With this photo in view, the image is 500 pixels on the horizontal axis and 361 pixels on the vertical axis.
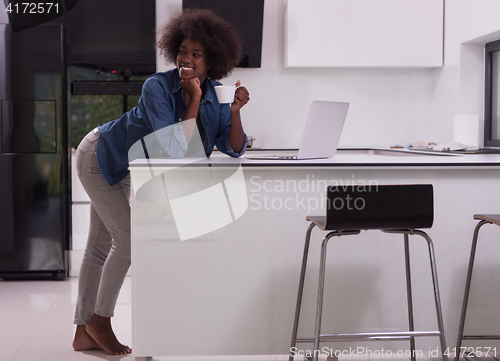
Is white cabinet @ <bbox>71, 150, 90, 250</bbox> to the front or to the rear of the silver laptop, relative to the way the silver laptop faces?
to the front

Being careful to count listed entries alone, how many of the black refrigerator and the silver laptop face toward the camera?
1

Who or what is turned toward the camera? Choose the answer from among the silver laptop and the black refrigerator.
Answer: the black refrigerator

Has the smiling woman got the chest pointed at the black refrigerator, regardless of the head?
no

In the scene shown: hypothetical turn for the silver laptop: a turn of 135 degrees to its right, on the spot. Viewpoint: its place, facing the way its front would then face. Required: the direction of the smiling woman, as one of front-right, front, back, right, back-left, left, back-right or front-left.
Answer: back

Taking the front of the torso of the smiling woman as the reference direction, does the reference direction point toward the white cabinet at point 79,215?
no

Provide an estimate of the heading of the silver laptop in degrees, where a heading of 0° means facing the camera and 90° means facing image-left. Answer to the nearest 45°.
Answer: approximately 135°

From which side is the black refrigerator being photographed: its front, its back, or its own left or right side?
front

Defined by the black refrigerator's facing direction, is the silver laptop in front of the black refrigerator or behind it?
in front

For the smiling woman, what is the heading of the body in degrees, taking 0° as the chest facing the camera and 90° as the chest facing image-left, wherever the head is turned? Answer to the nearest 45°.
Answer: approximately 315°
